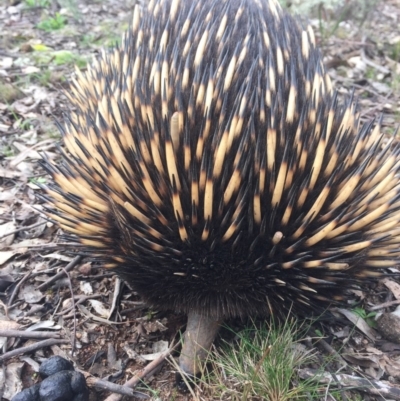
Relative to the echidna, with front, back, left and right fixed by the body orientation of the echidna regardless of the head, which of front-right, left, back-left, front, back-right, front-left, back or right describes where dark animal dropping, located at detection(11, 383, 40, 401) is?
front-right

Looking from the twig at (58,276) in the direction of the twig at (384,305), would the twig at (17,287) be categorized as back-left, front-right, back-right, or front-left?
back-right

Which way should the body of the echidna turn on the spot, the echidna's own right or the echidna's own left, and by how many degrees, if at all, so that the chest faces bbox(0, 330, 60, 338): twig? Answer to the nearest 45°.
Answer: approximately 90° to the echidna's own right

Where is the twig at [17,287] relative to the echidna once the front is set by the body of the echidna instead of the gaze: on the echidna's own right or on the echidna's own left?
on the echidna's own right

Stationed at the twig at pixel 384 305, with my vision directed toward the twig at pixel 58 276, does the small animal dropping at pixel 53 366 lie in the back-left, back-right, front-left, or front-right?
front-left

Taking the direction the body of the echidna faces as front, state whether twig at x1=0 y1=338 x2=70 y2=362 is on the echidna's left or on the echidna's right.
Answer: on the echidna's right

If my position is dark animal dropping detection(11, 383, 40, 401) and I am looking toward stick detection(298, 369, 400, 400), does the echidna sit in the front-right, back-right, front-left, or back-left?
front-left

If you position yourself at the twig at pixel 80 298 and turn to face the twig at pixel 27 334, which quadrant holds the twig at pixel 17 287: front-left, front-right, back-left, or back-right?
front-right

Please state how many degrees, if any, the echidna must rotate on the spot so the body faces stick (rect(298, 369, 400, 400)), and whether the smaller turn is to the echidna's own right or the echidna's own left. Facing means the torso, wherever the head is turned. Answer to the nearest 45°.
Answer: approximately 45° to the echidna's own left
